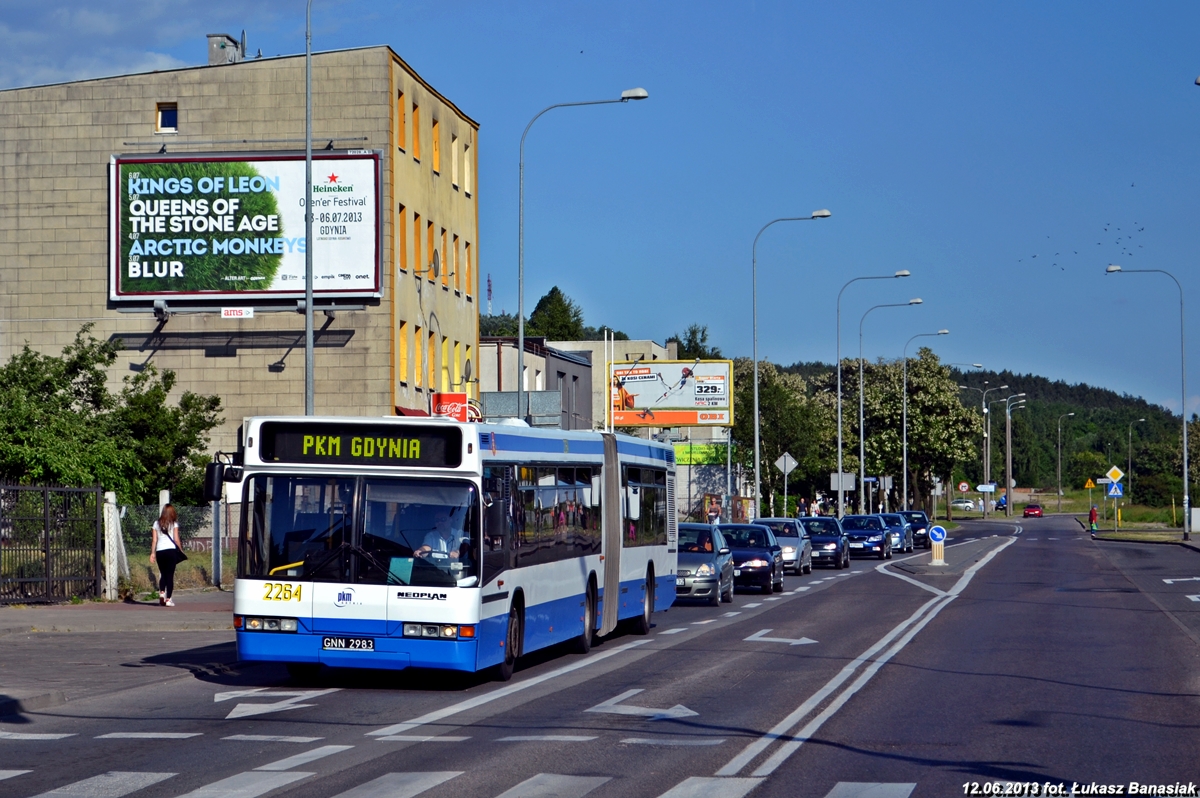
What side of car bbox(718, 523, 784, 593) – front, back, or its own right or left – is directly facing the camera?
front

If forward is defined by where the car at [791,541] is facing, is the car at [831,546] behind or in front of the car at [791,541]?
behind

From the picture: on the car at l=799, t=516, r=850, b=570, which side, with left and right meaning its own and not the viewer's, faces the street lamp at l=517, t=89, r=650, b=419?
front

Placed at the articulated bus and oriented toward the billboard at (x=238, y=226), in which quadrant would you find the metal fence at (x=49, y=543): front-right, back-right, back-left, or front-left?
front-left

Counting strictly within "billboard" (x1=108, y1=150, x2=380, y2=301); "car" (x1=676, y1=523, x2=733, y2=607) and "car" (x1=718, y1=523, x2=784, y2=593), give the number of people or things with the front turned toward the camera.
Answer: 3

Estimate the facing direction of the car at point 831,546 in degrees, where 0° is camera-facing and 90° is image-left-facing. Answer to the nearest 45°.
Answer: approximately 45°

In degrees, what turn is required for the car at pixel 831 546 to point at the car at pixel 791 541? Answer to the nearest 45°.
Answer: approximately 45° to its left

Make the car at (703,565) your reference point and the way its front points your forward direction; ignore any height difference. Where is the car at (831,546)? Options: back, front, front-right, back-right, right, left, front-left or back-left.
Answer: back

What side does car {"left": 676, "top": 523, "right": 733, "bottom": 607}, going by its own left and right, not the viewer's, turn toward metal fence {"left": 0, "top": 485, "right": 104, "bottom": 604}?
right

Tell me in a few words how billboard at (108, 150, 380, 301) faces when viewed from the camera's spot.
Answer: facing the viewer

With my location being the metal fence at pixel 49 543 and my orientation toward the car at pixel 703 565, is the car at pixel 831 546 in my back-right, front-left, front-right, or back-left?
front-left

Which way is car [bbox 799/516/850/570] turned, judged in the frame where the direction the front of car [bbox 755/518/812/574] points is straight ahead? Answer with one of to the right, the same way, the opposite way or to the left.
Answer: the same way

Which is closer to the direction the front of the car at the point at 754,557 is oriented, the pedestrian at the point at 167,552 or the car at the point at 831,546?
the pedestrian

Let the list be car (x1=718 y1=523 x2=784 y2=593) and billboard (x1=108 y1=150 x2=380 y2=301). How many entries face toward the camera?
2

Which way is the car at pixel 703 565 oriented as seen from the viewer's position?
toward the camera

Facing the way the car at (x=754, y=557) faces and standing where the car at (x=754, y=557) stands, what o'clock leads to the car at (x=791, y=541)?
the car at (x=791, y=541) is roughly at 6 o'clock from the car at (x=754, y=557).

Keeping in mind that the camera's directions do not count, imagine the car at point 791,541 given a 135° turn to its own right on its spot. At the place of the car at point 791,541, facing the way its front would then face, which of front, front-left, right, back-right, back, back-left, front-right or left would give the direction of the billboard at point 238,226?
left

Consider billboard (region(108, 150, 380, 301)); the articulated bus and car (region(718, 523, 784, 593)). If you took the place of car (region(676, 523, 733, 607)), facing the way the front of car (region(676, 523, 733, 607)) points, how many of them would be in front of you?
1
